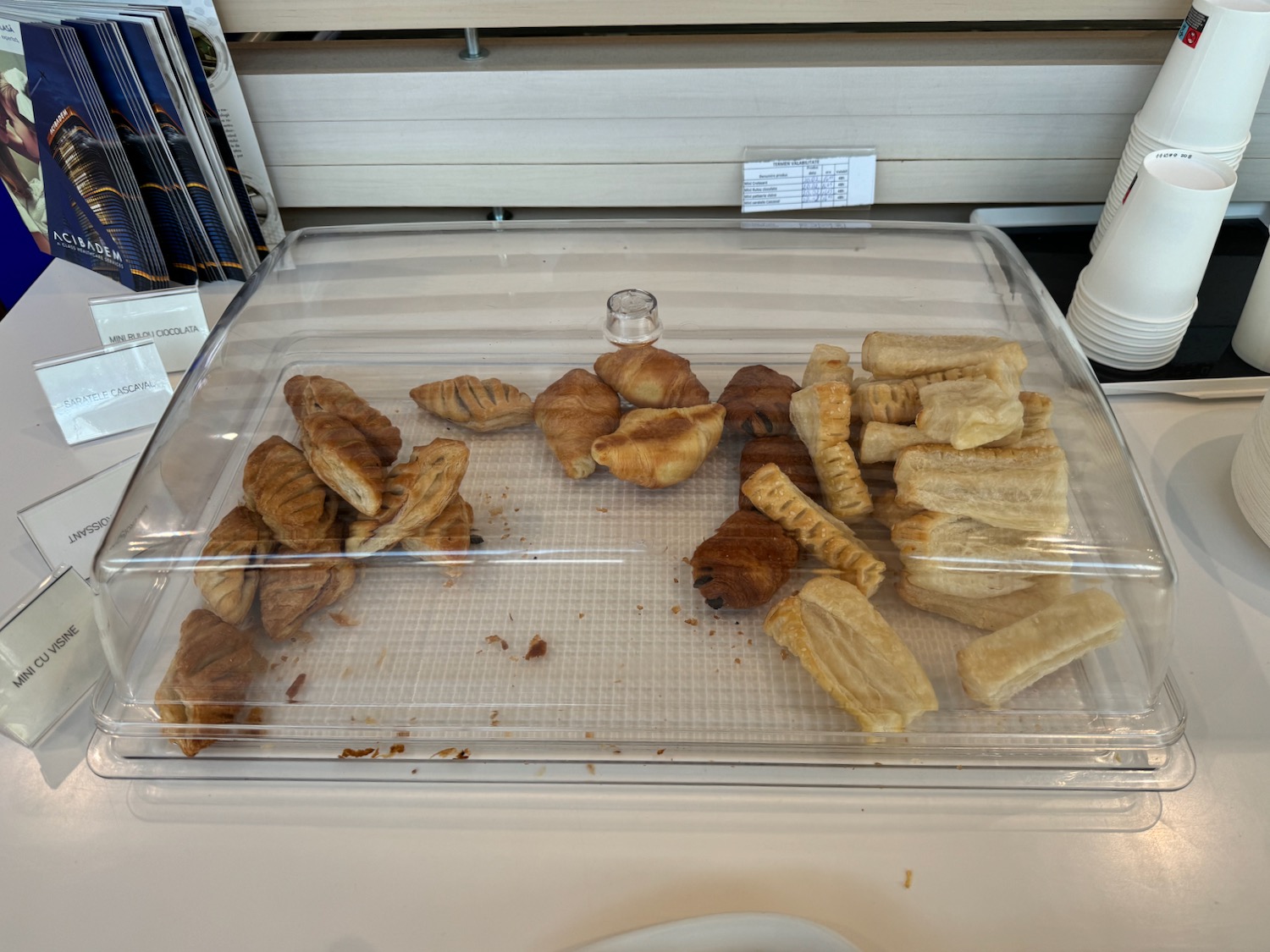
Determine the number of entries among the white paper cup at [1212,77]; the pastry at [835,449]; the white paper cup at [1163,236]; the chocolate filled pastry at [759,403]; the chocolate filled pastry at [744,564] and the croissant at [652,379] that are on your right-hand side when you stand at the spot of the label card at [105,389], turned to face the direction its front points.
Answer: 0

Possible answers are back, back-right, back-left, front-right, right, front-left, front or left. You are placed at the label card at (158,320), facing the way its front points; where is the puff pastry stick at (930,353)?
front-left

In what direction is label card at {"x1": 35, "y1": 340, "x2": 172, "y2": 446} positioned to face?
toward the camera

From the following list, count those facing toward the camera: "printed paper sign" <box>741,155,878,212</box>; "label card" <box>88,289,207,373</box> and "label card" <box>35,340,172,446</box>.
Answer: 3

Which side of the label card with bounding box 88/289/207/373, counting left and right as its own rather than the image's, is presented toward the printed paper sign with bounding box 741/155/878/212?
left

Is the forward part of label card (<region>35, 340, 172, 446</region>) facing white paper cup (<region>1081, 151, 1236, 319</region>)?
no

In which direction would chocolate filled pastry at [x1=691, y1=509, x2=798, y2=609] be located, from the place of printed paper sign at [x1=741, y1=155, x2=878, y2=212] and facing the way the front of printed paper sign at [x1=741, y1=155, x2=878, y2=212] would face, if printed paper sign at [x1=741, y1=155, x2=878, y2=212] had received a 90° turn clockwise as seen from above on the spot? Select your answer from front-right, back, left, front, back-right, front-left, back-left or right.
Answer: left

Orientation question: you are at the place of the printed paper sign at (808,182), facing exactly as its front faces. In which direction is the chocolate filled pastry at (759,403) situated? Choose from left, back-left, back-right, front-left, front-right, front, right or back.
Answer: front

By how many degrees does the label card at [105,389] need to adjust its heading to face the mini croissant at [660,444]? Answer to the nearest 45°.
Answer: approximately 45° to its left

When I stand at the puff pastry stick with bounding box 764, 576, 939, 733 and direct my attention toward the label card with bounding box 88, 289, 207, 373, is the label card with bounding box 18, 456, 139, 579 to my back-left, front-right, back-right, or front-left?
front-left

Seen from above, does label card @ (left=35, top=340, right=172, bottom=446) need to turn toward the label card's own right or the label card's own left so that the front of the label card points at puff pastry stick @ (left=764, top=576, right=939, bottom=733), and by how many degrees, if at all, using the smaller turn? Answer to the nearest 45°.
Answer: approximately 45° to the label card's own left

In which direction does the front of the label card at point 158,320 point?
toward the camera
